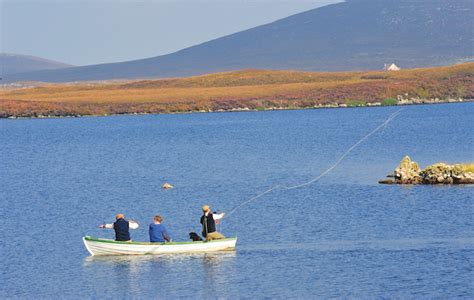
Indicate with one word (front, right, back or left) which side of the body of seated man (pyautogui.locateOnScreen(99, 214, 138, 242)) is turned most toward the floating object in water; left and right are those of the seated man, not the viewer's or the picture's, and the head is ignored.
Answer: front

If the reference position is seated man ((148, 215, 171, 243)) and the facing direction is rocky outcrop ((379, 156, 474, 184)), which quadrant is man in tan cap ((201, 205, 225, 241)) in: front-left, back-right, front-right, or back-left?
front-right

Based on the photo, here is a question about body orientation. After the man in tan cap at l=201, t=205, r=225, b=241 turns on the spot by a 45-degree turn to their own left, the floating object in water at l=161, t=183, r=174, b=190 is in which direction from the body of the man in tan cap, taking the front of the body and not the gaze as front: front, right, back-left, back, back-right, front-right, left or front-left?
front

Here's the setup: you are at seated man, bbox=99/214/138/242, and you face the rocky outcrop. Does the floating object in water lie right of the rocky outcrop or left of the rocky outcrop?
left

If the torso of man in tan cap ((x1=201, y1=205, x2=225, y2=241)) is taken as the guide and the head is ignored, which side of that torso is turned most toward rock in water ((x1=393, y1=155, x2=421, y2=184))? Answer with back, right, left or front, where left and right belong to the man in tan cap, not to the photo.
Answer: front

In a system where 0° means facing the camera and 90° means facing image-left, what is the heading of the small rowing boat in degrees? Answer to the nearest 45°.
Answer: approximately 90°

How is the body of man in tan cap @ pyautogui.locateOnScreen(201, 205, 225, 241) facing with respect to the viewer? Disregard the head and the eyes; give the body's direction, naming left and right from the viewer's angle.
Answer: facing away from the viewer and to the right of the viewer

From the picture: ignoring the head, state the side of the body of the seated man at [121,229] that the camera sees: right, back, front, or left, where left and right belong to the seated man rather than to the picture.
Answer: back

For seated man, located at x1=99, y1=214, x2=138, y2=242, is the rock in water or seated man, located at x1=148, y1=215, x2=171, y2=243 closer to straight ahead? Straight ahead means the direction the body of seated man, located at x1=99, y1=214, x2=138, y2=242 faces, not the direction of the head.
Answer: the rock in water

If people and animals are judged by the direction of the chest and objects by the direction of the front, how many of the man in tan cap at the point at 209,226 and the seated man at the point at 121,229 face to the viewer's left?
0
